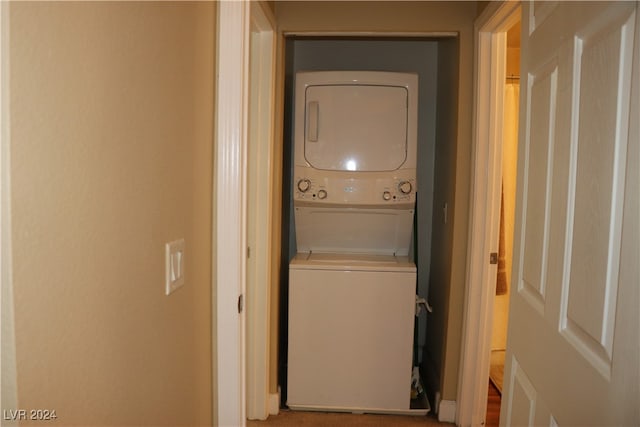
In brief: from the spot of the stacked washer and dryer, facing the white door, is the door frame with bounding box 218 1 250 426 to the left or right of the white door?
right

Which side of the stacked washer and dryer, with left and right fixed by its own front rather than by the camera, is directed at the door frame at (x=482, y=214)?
left

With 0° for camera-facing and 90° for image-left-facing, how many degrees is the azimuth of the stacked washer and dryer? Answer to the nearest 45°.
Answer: approximately 0°

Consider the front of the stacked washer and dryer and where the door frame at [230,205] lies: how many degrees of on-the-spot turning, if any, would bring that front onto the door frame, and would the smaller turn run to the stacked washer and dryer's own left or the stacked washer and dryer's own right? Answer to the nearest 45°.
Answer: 0° — it already faces it

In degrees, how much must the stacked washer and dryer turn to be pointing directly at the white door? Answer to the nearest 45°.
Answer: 0° — it already faces it
